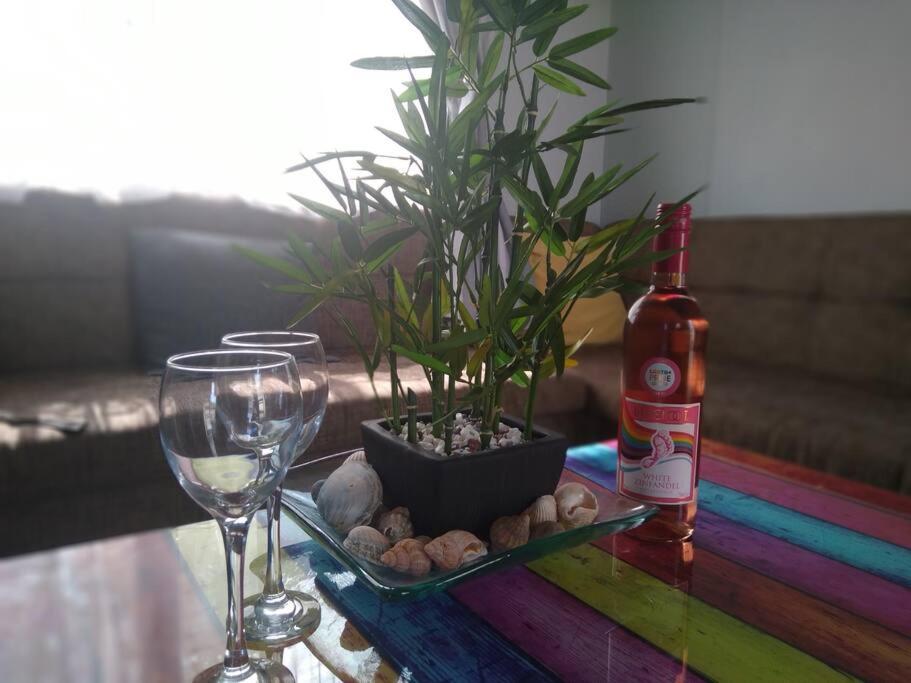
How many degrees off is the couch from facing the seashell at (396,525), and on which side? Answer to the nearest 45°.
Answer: approximately 45° to its left

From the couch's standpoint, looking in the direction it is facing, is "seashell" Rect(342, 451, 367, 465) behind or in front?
in front

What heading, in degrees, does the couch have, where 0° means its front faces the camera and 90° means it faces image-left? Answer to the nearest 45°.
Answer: approximately 0°

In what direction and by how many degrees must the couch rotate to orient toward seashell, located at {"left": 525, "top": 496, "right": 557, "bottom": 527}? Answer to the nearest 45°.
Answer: approximately 45° to its left

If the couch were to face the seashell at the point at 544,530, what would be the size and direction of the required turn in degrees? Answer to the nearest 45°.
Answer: approximately 45° to its left

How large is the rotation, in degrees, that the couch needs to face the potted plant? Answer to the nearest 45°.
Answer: approximately 45° to its left

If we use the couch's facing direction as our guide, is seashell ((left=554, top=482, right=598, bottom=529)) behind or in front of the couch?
in front

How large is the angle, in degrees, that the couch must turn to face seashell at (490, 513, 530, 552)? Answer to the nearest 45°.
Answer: approximately 45° to its left

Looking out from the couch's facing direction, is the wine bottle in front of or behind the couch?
in front

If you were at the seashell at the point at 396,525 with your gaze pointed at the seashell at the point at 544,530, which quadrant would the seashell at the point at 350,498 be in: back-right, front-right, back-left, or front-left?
back-left

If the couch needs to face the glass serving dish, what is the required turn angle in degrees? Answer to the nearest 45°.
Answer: approximately 45° to its left
